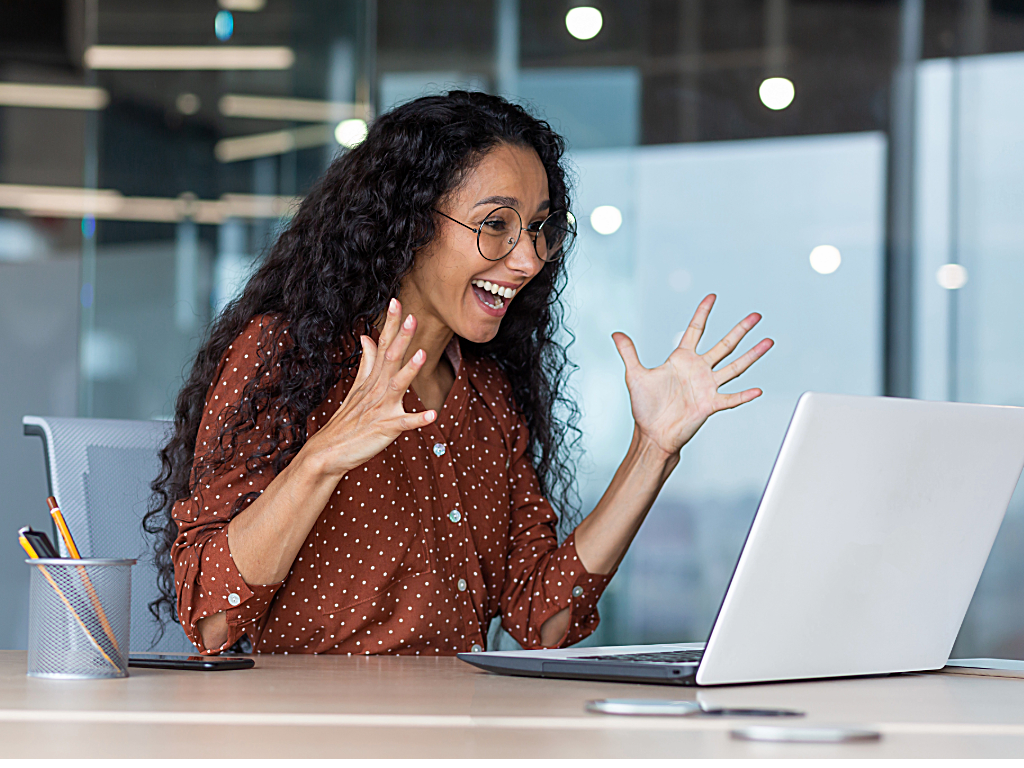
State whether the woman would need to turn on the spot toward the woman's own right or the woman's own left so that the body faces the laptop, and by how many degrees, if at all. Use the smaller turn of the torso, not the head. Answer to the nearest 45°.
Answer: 0° — they already face it

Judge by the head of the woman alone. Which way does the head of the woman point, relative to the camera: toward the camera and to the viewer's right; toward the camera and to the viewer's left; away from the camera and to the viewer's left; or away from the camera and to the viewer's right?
toward the camera and to the viewer's right

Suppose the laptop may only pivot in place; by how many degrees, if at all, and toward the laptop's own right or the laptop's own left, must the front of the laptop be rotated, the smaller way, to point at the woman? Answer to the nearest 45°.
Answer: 0° — it already faces them

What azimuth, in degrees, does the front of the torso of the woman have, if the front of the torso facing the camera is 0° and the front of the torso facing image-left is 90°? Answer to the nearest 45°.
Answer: approximately 315°

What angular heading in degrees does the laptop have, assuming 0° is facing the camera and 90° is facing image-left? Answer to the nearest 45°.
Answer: approximately 135°

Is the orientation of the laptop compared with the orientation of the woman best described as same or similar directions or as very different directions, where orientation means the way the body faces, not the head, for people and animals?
very different directions
